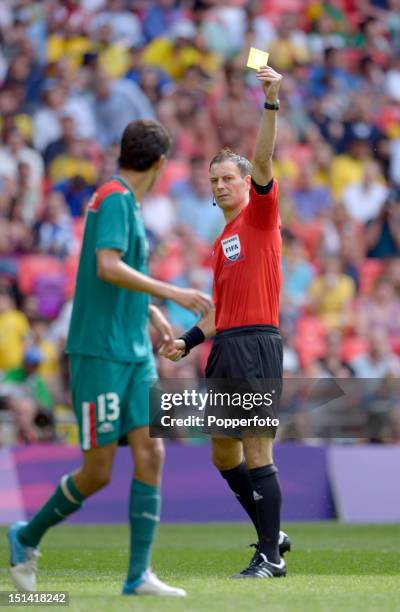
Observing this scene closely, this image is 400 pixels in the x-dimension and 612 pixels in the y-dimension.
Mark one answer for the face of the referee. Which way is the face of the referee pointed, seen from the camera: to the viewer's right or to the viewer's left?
to the viewer's left

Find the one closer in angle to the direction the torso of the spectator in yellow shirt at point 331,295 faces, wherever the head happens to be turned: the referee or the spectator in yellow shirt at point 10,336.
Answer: the referee

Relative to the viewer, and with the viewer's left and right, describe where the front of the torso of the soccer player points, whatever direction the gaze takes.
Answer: facing to the right of the viewer

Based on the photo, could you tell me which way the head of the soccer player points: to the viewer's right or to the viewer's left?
to the viewer's right

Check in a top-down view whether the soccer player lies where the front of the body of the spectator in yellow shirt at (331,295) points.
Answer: yes

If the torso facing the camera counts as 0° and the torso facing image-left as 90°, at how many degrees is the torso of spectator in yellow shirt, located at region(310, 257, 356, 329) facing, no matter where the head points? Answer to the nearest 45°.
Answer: approximately 0°

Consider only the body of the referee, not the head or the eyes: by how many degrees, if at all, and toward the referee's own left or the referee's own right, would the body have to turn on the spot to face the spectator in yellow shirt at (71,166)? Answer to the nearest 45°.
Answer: approximately 135° to the referee's own right
